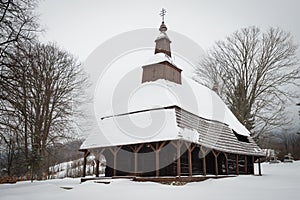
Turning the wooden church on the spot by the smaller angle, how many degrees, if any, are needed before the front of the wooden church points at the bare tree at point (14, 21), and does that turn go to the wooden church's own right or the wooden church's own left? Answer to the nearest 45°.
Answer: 0° — it already faces it

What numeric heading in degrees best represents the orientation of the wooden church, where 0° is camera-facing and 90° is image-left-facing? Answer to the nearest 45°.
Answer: approximately 45°
